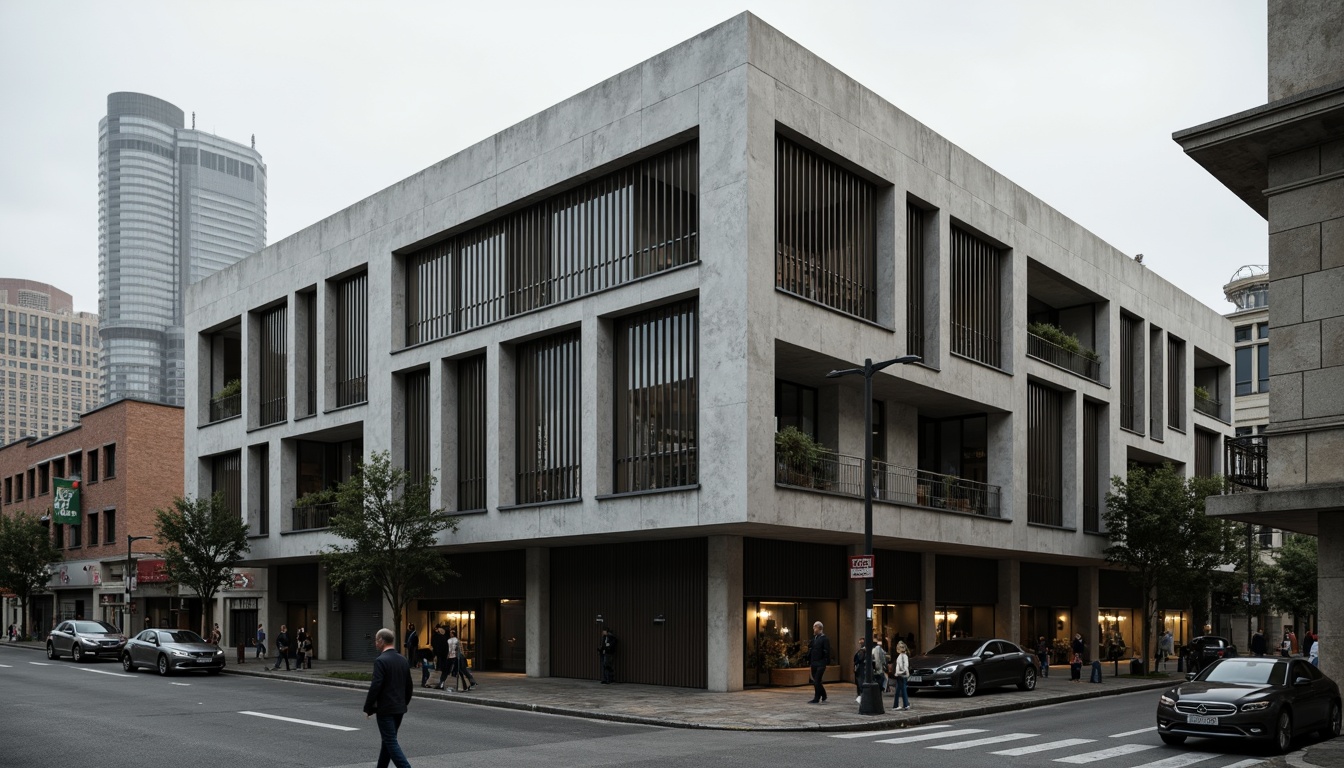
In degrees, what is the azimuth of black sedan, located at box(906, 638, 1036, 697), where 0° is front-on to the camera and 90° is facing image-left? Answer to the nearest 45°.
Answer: approximately 45°

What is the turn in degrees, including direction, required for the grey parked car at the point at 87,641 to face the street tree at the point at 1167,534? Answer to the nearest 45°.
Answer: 0° — it already faces it

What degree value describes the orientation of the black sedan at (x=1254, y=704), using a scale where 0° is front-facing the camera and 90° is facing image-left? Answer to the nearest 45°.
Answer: approximately 45°

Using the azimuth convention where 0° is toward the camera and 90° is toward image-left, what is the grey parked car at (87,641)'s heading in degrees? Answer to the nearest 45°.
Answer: approximately 315°

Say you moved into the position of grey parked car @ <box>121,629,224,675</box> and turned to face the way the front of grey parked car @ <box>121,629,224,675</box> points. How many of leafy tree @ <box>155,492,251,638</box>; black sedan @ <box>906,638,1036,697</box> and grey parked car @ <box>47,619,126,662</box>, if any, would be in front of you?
1
